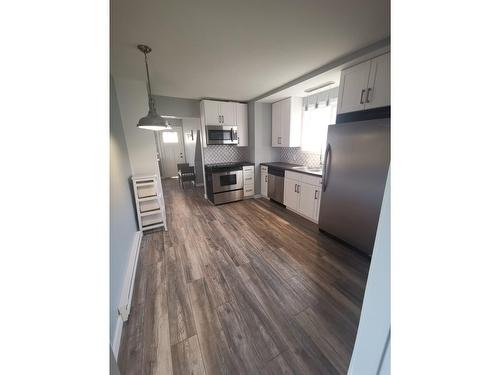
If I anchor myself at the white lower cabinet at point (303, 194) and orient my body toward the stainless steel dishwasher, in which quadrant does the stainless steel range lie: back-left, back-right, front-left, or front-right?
front-left

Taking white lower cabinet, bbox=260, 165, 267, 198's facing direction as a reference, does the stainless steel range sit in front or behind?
in front

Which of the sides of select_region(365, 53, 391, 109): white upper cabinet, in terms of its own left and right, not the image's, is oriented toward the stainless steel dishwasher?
right

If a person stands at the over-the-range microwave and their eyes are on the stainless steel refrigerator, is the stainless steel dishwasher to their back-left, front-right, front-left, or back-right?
front-left

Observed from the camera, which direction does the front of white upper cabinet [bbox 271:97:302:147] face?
facing the viewer and to the left of the viewer

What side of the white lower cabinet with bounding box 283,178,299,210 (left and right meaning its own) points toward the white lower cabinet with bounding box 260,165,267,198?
right

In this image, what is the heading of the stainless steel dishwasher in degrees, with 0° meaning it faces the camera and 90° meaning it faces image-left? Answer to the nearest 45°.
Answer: approximately 45°

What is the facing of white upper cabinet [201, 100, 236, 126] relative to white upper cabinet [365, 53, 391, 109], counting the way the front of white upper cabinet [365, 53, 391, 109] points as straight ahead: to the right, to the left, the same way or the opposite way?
to the left

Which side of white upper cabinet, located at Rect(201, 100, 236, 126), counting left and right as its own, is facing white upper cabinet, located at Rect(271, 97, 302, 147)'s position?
left

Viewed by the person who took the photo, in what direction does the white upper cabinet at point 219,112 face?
facing the viewer

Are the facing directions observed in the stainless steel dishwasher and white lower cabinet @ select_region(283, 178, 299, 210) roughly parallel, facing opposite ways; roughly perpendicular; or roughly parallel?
roughly parallel

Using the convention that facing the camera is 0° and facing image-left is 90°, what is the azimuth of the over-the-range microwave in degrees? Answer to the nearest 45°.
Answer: approximately 0°

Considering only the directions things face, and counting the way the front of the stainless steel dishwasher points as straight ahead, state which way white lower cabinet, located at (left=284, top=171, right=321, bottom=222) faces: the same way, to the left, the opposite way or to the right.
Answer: the same way
